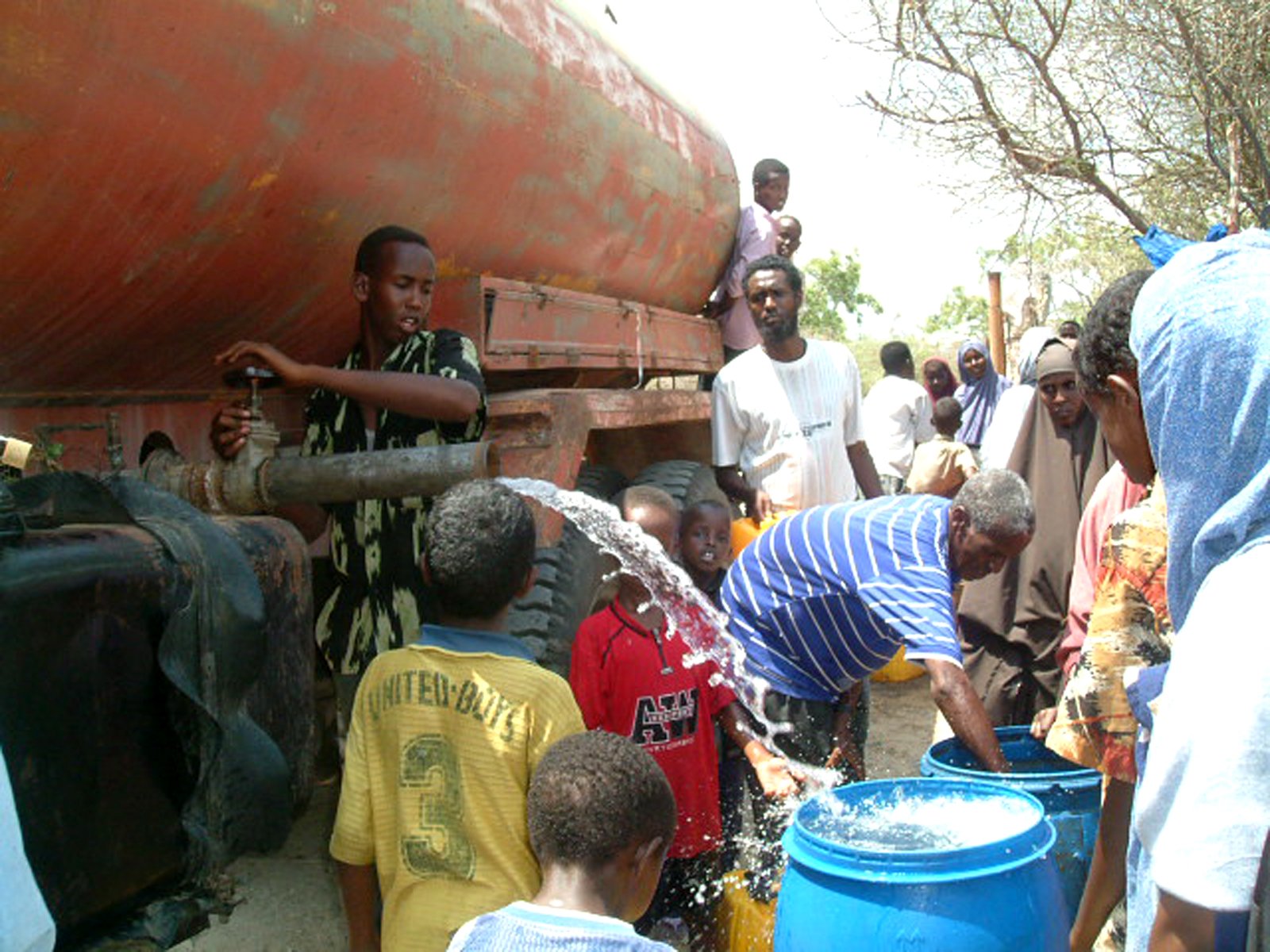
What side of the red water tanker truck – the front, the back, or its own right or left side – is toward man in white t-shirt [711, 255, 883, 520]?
back

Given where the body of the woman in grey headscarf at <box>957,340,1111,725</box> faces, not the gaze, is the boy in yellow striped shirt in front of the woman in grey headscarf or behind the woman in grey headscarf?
in front

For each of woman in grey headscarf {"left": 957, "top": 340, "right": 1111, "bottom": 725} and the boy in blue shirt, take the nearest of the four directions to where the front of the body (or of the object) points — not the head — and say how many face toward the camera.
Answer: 1

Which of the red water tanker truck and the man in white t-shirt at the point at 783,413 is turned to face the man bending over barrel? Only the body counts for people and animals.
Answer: the man in white t-shirt

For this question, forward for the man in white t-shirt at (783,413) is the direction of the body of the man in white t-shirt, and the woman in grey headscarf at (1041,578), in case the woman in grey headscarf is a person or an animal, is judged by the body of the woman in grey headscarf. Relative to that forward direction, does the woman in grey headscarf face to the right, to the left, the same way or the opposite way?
the same way

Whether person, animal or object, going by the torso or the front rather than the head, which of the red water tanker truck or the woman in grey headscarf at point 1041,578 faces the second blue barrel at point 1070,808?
the woman in grey headscarf

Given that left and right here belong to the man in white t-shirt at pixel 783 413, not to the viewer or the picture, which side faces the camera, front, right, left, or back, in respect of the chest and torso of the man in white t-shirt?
front

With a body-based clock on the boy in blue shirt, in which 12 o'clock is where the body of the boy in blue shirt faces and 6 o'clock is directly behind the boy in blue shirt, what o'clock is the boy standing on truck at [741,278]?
The boy standing on truck is roughly at 11 o'clock from the boy in blue shirt.

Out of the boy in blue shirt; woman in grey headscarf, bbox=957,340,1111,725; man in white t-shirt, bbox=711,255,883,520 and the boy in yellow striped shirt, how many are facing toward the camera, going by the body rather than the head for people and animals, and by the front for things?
2

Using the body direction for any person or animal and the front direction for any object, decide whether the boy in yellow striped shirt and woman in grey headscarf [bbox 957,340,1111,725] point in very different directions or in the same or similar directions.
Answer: very different directions

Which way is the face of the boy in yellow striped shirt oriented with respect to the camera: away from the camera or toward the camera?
away from the camera

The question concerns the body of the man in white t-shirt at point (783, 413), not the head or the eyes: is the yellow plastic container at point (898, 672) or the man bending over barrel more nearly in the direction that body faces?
the man bending over barrel

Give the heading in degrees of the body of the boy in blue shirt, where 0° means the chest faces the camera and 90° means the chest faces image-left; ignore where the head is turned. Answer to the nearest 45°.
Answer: approximately 225°

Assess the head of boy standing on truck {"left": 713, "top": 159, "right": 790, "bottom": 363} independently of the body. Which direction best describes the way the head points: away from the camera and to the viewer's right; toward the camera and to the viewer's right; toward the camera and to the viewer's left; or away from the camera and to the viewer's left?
toward the camera and to the viewer's right

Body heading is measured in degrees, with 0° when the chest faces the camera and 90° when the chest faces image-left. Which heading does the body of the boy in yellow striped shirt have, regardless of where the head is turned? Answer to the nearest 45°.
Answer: approximately 180°

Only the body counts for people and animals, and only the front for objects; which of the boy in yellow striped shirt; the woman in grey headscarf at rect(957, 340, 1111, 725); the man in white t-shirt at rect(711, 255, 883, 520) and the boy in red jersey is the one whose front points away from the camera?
the boy in yellow striped shirt
